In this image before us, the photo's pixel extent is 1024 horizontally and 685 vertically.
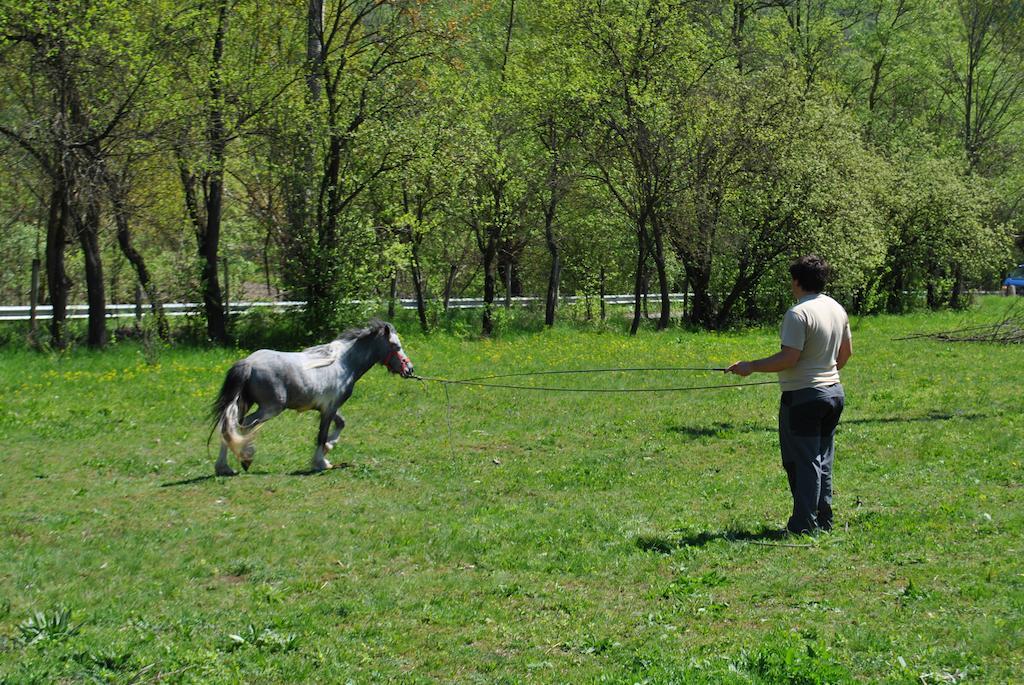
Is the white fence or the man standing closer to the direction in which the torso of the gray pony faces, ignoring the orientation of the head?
the man standing

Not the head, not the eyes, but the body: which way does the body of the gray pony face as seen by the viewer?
to the viewer's right

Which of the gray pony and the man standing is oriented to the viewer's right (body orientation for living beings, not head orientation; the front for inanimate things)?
the gray pony

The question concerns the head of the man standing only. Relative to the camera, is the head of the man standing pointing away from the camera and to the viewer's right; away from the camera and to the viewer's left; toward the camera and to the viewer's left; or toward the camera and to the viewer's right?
away from the camera and to the viewer's left

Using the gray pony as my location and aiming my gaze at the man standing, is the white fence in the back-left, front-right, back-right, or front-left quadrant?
back-left

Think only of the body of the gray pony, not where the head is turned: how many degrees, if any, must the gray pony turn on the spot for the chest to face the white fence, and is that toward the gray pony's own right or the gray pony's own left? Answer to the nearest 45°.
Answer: approximately 90° to the gray pony's own left

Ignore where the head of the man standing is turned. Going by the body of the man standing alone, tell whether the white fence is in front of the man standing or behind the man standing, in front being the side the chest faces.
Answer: in front

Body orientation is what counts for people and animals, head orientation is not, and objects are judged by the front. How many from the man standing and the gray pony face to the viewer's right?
1

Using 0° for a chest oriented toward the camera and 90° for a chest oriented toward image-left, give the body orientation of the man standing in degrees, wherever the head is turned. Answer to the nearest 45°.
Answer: approximately 135°

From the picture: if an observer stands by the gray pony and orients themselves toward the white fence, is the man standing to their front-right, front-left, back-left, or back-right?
back-right
